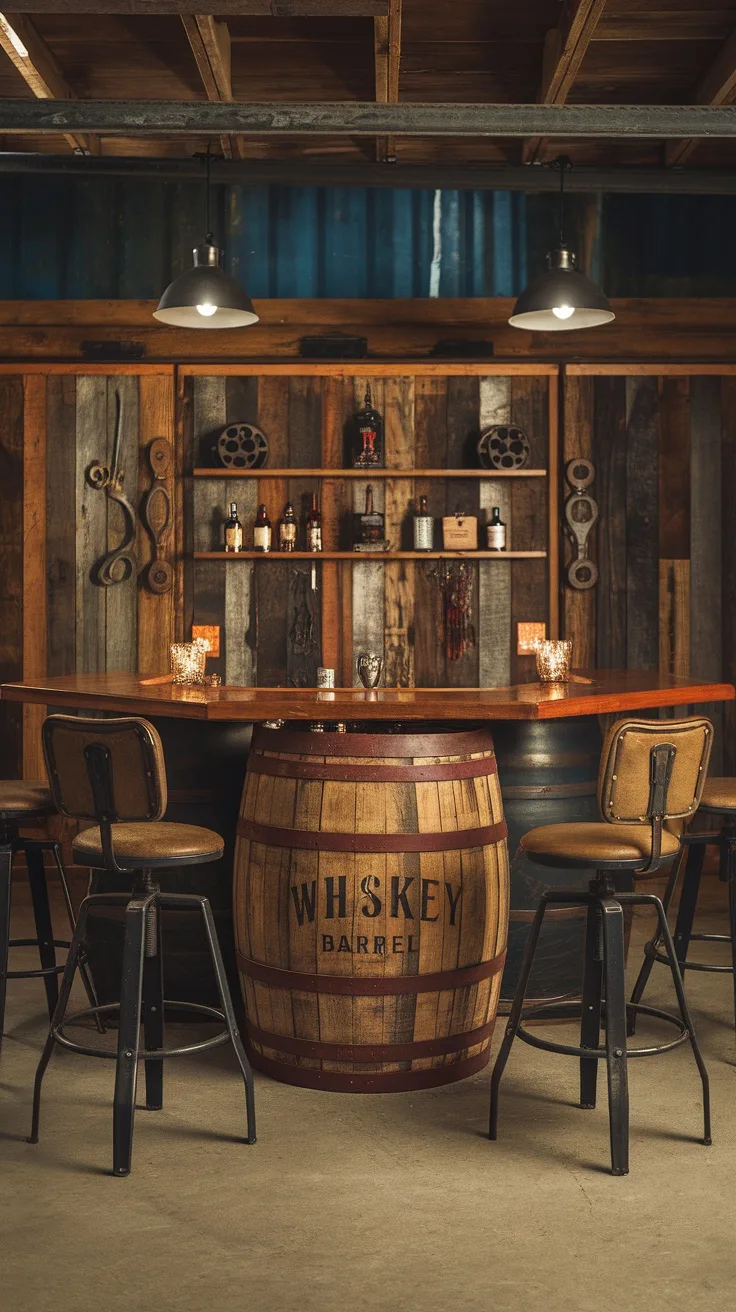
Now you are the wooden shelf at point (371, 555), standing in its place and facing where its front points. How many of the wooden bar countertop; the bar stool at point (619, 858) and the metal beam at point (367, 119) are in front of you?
3

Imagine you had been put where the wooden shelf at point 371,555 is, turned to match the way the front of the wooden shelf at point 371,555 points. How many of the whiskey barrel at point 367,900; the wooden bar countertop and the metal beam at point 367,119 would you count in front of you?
3

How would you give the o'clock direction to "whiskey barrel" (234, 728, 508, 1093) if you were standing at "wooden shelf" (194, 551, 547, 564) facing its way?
The whiskey barrel is roughly at 12 o'clock from the wooden shelf.

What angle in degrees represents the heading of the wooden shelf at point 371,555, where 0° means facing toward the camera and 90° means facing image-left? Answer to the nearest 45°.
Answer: approximately 0°

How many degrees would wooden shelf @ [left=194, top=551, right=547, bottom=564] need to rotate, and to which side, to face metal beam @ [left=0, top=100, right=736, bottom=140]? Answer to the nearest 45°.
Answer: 0° — it already faces it
